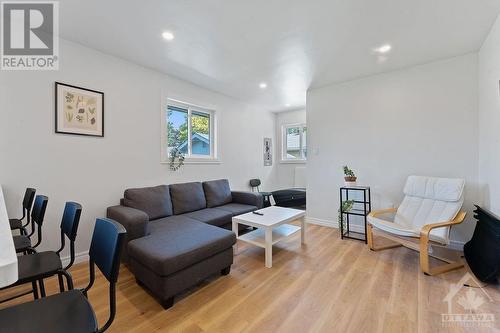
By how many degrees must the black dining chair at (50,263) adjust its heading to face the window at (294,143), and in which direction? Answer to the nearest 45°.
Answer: approximately 180°

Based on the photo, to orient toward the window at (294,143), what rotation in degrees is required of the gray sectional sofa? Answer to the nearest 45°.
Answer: approximately 90° to its left

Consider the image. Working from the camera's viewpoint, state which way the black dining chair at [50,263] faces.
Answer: facing to the left of the viewer

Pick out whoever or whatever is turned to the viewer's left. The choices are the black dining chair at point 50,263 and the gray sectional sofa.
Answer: the black dining chair

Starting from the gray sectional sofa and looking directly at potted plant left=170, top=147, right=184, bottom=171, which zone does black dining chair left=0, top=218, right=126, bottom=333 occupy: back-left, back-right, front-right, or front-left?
back-left

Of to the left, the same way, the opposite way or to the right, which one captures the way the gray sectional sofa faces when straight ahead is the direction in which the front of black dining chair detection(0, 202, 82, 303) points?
to the left

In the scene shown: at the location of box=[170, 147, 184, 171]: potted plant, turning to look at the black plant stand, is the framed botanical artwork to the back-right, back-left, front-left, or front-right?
back-right

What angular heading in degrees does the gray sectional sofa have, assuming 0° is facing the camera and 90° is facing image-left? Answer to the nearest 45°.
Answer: approximately 315°

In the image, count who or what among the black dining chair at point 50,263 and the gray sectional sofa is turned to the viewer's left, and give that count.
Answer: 1
